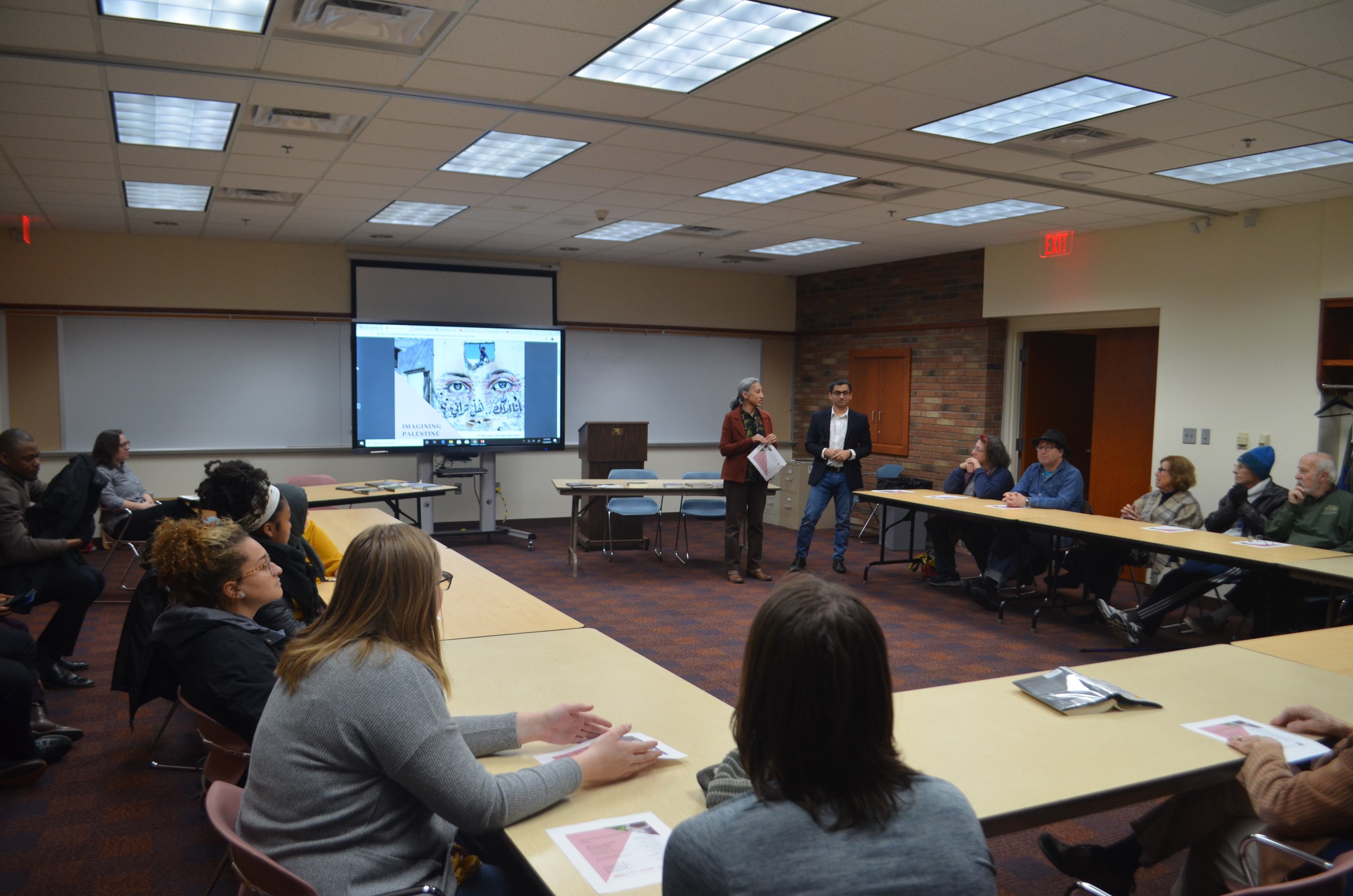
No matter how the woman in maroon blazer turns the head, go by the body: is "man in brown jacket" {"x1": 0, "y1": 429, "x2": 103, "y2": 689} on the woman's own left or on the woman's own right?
on the woman's own right

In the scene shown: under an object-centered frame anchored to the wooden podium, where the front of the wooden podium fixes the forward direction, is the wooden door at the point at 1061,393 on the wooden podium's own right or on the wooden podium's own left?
on the wooden podium's own left

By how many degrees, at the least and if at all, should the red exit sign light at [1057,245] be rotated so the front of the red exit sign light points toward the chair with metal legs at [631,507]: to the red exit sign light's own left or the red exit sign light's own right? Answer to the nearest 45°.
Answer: approximately 45° to the red exit sign light's own right

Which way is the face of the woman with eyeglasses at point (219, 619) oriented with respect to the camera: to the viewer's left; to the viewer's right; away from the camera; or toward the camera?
to the viewer's right

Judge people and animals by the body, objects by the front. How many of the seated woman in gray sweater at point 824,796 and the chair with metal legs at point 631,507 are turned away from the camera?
1

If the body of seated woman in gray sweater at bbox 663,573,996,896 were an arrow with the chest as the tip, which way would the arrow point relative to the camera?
away from the camera

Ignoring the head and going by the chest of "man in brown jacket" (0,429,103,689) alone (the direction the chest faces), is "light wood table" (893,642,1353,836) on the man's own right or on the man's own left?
on the man's own right

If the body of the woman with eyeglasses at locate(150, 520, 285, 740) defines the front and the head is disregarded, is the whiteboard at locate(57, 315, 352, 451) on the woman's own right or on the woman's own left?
on the woman's own left

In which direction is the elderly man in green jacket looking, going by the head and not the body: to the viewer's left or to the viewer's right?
to the viewer's left

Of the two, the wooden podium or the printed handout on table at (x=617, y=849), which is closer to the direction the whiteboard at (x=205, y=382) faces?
the printed handout on table
